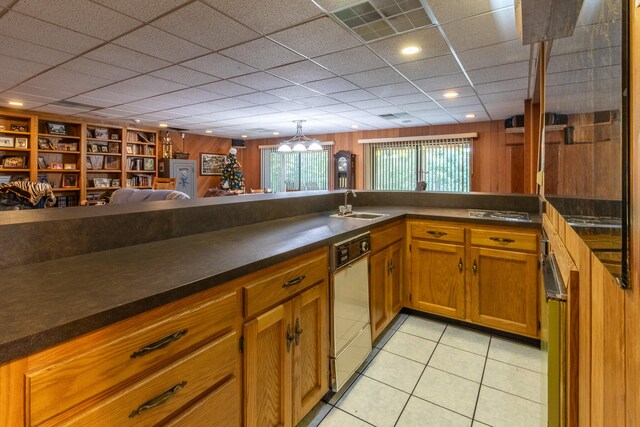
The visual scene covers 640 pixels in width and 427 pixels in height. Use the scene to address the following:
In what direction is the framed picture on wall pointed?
toward the camera

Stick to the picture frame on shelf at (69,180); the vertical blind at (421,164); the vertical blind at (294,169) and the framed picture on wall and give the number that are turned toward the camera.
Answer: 4

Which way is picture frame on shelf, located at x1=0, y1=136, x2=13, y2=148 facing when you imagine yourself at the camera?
facing the viewer

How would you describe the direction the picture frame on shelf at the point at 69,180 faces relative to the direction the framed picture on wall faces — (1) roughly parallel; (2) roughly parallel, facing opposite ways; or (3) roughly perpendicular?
roughly parallel

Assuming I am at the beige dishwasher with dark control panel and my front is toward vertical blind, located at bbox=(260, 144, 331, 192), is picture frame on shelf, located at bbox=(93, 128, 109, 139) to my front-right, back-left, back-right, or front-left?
front-left

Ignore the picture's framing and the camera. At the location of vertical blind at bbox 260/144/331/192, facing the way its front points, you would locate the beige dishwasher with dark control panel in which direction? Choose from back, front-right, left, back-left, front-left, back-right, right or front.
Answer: front

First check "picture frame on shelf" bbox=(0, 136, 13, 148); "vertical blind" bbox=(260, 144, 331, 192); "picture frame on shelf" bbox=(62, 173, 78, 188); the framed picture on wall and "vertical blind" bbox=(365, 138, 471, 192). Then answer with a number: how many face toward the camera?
5

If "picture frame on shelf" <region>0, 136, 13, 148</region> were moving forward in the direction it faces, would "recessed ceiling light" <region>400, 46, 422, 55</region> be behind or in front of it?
in front

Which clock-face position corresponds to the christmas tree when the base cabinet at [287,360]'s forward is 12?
The christmas tree is roughly at 7 o'clock from the base cabinet.

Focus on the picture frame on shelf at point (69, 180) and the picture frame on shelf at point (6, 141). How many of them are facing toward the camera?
2

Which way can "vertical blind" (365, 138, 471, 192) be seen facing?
toward the camera

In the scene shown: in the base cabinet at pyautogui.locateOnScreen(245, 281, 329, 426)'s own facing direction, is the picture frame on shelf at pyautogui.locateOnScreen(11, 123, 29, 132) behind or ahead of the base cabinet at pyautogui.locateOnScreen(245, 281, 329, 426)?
behind

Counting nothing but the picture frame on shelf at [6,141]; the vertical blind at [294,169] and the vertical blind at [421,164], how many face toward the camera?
3
